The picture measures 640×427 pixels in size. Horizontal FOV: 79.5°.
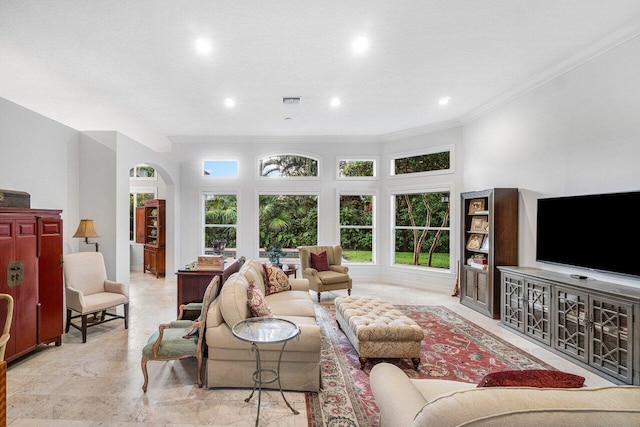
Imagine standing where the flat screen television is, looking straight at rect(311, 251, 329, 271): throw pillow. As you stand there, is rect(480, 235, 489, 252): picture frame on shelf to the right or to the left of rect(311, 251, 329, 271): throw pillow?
right

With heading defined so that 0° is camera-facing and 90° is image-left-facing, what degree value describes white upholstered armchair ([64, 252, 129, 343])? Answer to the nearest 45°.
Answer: approximately 315°

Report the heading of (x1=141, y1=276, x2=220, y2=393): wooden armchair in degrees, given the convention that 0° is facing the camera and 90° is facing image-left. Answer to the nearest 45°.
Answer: approximately 90°

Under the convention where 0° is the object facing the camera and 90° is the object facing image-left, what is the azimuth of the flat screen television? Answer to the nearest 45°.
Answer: approximately 45°

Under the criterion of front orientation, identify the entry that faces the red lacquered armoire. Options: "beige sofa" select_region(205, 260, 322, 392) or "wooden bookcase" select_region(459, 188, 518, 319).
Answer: the wooden bookcase

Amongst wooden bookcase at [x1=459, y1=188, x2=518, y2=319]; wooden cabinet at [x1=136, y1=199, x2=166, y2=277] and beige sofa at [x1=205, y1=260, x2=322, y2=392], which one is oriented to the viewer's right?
the beige sofa

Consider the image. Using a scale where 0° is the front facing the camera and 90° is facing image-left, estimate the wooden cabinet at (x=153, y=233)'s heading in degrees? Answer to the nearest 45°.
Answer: approximately 45°

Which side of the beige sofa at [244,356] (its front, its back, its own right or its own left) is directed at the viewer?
right

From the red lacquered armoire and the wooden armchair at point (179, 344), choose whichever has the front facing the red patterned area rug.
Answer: the red lacquered armoire

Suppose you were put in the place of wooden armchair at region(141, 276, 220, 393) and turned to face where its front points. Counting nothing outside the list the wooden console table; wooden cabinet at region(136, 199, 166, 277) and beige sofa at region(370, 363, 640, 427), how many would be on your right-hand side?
2

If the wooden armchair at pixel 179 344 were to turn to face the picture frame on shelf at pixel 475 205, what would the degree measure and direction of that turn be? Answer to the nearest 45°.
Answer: approximately 180°
